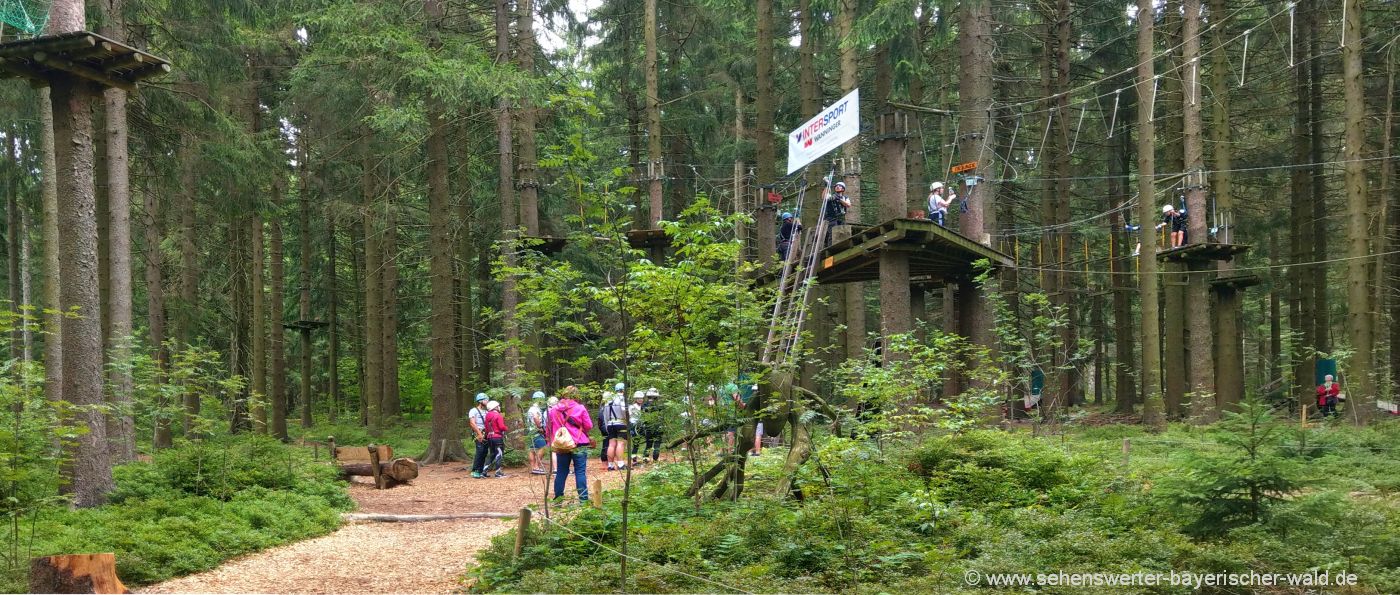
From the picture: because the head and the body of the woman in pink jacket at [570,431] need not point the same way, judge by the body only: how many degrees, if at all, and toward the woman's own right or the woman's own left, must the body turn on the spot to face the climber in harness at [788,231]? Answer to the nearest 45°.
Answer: approximately 45° to the woman's own right

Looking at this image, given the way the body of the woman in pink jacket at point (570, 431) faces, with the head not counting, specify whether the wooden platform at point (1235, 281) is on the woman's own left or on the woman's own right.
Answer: on the woman's own right

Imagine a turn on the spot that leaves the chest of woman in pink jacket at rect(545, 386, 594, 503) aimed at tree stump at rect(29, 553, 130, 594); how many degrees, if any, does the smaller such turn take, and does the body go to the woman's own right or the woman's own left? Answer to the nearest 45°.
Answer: approximately 135° to the woman's own left

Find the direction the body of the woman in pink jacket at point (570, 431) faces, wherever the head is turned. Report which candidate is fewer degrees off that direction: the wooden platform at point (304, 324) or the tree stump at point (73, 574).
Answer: the wooden platform

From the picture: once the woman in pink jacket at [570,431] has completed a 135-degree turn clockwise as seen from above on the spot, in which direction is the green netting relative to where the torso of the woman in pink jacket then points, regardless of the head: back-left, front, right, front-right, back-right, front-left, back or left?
back-right

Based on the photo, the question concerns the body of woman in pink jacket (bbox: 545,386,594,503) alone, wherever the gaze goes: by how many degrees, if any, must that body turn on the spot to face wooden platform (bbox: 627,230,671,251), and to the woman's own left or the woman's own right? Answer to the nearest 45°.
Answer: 0° — they already face it

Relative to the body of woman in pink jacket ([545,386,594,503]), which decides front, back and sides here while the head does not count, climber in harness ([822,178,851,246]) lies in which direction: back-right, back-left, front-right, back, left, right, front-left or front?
front-right

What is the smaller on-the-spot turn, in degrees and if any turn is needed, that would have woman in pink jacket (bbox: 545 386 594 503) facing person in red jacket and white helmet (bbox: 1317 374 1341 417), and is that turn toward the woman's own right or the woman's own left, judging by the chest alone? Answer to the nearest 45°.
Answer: approximately 45° to the woman's own right

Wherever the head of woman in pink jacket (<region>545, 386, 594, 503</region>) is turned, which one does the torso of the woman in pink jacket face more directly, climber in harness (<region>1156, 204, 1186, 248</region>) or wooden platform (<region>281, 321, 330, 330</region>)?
the wooden platform

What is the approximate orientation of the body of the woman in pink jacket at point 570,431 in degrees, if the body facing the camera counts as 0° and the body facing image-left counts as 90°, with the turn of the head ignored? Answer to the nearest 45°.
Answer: approximately 180°
